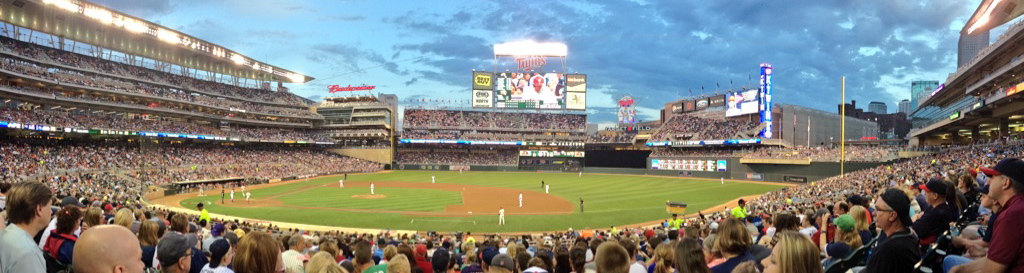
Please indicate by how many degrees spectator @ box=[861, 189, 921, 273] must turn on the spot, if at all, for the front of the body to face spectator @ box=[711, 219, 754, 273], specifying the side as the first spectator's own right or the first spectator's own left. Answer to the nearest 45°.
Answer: approximately 45° to the first spectator's own left

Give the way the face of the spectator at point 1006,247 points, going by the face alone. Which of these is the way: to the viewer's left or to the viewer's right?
to the viewer's left

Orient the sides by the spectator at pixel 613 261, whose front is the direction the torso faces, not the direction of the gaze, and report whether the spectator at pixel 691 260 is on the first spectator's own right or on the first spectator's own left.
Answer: on the first spectator's own right

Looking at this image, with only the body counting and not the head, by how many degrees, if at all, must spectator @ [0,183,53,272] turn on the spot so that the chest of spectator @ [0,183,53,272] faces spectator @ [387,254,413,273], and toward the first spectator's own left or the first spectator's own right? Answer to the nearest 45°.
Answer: approximately 45° to the first spectator's own right

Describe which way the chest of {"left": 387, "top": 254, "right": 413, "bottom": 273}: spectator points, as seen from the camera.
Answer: away from the camera

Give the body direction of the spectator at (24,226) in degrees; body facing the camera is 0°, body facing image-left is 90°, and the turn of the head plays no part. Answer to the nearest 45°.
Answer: approximately 225°

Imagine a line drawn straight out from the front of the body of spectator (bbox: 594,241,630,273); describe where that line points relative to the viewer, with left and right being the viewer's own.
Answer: facing away from the viewer

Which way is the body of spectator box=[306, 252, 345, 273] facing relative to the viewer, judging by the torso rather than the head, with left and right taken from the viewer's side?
facing away from the viewer

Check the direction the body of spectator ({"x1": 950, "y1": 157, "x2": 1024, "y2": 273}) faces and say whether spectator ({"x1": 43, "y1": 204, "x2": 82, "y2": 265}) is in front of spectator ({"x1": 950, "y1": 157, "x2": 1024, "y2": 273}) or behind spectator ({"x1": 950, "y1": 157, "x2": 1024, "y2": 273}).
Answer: in front

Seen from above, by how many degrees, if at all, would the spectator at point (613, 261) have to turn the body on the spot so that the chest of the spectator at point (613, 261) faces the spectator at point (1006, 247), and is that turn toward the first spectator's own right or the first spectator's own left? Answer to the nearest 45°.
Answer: approximately 90° to the first spectator's own right

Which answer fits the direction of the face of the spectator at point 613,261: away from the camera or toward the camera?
away from the camera

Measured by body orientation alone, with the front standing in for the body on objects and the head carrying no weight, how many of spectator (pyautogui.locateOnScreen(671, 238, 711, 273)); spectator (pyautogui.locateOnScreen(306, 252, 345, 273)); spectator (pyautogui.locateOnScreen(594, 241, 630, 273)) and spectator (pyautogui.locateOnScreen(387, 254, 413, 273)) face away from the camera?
4

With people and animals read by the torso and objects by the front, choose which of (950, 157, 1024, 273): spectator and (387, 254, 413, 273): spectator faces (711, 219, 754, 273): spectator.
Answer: (950, 157, 1024, 273): spectator

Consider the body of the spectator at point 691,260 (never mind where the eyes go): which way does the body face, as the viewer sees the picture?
away from the camera

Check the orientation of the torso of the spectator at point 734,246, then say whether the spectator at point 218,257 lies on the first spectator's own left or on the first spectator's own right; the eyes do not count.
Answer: on the first spectator's own left

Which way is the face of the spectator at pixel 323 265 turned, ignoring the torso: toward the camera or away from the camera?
away from the camera

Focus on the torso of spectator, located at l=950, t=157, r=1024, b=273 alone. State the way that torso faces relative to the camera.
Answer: to the viewer's left

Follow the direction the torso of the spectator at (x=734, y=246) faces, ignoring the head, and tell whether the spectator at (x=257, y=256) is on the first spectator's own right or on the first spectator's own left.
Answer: on the first spectator's own left

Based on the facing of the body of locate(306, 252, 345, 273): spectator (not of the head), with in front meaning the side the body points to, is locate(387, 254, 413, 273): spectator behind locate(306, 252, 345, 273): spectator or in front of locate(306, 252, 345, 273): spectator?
in front
